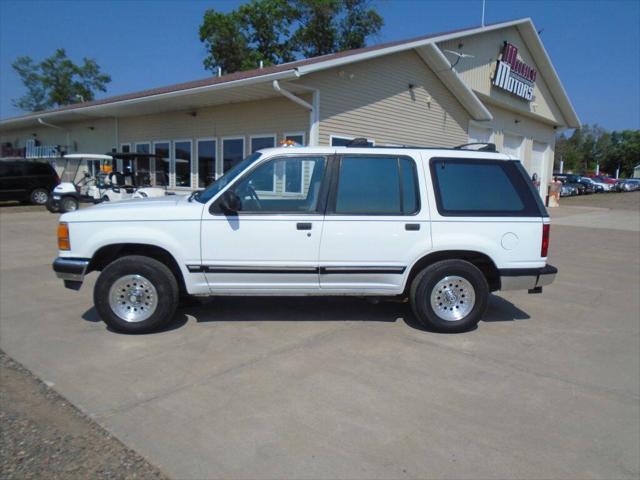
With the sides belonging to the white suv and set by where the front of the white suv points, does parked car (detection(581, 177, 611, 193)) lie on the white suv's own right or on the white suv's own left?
on the white suv's own right

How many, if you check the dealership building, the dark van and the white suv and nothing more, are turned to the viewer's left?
2

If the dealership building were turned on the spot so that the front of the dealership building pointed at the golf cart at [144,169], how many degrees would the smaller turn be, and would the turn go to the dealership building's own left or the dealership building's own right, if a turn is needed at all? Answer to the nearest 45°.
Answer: approximately 135° to the dealership building's own right

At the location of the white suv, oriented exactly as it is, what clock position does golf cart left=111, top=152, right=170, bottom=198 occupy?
The golf cart is roughly at 2 o'clock from the white suv.

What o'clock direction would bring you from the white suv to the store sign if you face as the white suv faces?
The store sign is roughly at 4 o'clock from the white suv.

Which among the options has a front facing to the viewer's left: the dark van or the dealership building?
the dark van

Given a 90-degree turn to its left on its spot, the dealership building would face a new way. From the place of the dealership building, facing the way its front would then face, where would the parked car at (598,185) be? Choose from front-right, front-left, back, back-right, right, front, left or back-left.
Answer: front

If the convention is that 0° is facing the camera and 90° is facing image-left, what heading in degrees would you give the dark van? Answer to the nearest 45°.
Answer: approximately 90°

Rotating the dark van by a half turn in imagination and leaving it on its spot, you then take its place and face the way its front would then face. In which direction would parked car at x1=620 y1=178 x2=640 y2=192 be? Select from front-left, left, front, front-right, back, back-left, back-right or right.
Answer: front

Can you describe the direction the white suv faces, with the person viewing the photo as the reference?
facing to the left of the viewer

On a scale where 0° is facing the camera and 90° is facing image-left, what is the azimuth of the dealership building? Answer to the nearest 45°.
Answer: approximately 315°

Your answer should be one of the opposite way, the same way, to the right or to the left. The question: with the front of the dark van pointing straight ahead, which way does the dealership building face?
to the left

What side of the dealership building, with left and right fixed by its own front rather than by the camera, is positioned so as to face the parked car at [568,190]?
left

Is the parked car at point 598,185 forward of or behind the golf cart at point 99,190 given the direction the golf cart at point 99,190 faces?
behind
